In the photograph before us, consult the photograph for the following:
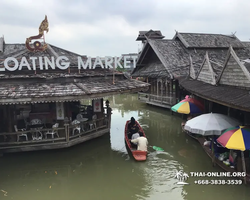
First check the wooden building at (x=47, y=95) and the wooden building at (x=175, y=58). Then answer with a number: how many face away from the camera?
0

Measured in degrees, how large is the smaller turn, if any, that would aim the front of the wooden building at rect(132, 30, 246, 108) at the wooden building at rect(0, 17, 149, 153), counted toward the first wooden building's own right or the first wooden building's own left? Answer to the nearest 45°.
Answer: approximately 45° to the first wooden building's own left

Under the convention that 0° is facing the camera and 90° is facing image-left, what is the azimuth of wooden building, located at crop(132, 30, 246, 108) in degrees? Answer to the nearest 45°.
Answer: approximately 45°

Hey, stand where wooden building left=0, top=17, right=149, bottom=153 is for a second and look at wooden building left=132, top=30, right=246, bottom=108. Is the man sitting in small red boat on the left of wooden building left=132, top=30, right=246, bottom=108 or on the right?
right

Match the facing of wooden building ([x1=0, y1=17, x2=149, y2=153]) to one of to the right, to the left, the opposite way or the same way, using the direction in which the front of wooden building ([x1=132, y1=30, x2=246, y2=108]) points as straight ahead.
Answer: to the left

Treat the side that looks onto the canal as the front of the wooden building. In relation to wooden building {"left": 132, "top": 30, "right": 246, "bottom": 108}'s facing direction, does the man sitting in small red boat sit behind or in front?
in front

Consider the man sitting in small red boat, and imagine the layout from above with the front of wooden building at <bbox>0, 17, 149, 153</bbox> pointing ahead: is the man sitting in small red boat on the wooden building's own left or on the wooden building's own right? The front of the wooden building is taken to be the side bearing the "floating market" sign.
on the wooden building's own left

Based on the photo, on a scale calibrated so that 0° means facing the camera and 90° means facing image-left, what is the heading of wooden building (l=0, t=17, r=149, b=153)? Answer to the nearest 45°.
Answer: approximately 0°

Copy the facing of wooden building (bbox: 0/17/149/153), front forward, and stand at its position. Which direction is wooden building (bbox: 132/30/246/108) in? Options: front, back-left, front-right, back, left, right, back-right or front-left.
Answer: back-left
